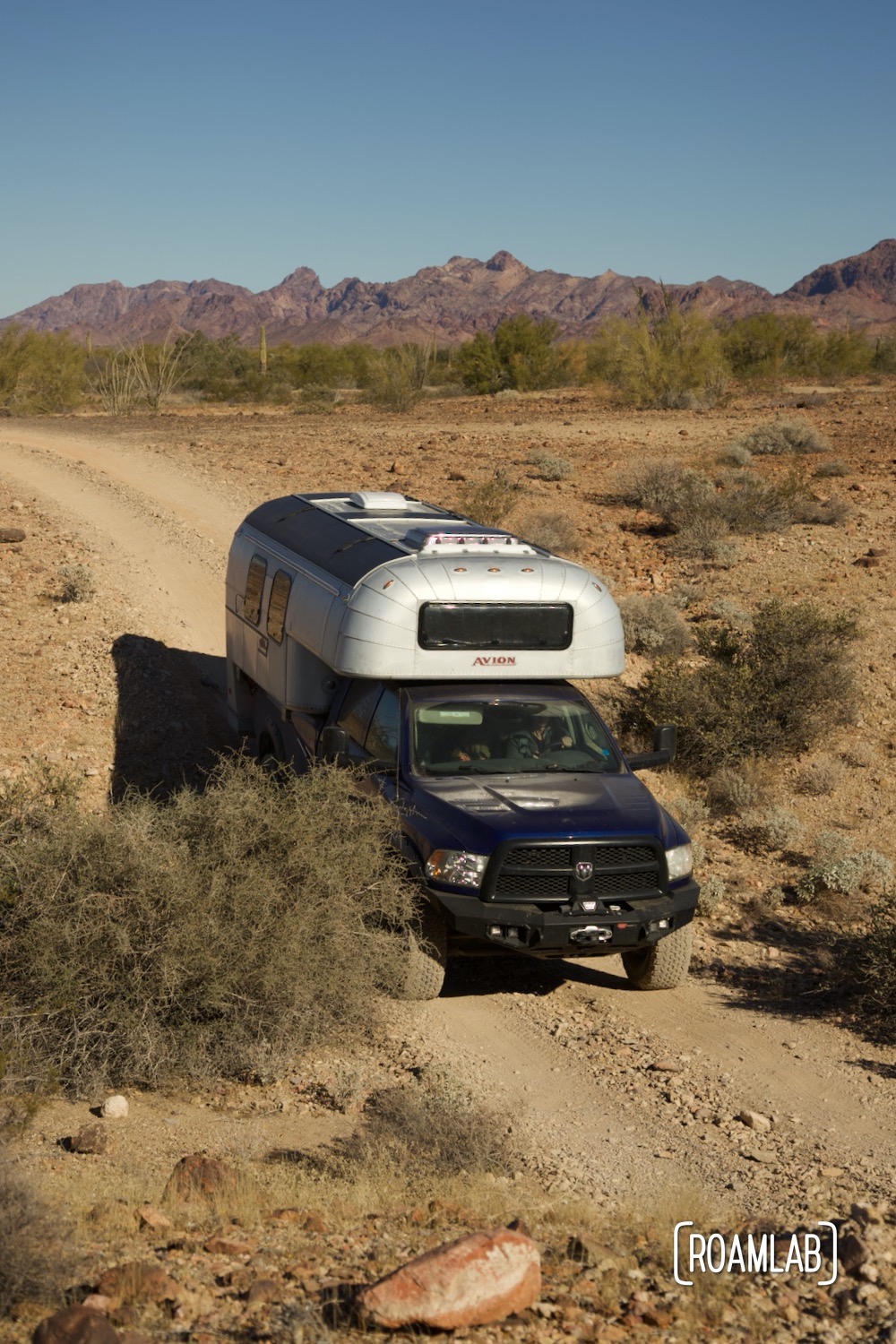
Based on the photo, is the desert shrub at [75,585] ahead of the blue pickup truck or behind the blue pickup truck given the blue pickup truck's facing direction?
behind

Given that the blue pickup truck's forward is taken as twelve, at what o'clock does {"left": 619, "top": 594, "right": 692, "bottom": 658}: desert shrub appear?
The desert shrub is roughly at 8 o'clock from the blue pickup truck.

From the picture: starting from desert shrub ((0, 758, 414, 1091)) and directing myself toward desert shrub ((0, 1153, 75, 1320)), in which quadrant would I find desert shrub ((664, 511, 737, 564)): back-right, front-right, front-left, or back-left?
back-left

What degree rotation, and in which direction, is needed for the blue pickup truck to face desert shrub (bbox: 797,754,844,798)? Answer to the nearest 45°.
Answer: approximately 90° to its left

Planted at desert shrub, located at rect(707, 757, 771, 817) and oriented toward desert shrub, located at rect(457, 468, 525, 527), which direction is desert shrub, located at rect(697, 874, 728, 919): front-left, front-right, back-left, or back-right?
back-left

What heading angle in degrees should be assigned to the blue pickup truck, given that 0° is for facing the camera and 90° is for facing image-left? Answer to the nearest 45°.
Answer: approximately 315°

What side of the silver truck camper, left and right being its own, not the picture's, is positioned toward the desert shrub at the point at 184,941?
right

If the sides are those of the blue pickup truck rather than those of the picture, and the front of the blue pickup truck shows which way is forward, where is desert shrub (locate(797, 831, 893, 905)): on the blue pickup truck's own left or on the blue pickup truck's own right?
on the blue pickup truck's own left

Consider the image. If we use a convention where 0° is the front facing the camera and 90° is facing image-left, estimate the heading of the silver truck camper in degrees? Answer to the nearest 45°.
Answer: approximately 315°
